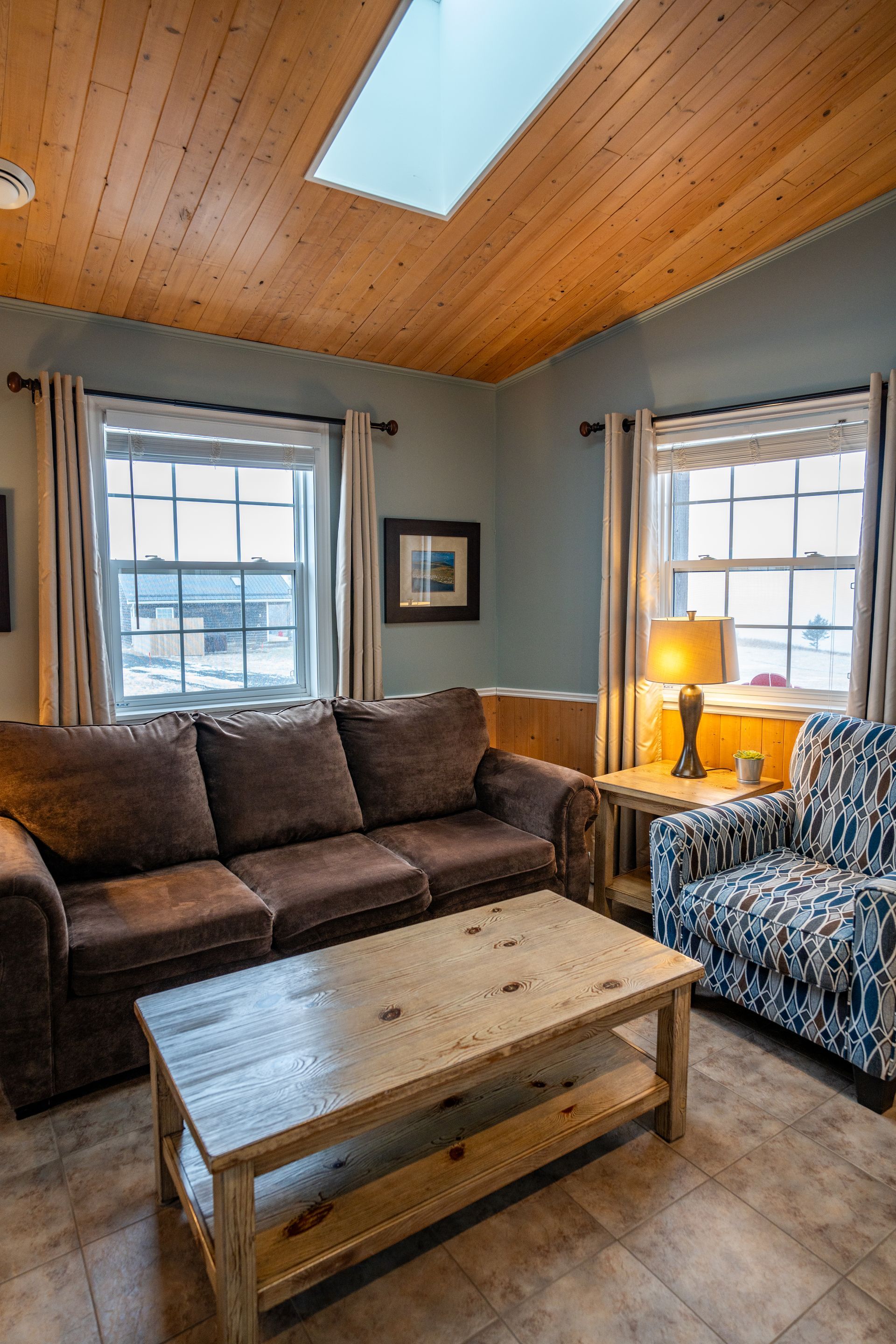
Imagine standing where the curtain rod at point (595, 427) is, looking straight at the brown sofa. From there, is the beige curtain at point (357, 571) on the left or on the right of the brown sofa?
right

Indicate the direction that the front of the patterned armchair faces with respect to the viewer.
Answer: facing the viewer and to the left of the viewer

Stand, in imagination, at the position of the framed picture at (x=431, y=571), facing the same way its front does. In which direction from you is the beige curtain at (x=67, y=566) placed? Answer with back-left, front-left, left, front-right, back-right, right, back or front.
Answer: front-right

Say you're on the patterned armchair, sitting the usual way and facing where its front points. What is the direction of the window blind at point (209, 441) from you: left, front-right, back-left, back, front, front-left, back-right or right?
front-right

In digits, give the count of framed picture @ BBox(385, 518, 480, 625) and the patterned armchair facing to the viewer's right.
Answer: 0

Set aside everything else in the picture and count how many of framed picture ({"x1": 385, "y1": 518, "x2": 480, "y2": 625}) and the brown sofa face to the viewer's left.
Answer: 0

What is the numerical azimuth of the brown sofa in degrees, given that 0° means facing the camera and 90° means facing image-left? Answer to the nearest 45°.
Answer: approximately 315°

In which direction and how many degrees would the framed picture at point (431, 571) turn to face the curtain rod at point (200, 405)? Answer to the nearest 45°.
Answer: approximately 45° to its right

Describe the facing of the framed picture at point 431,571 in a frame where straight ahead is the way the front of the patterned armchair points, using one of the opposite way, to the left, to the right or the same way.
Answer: to the left

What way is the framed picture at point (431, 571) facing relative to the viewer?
toward the camera
